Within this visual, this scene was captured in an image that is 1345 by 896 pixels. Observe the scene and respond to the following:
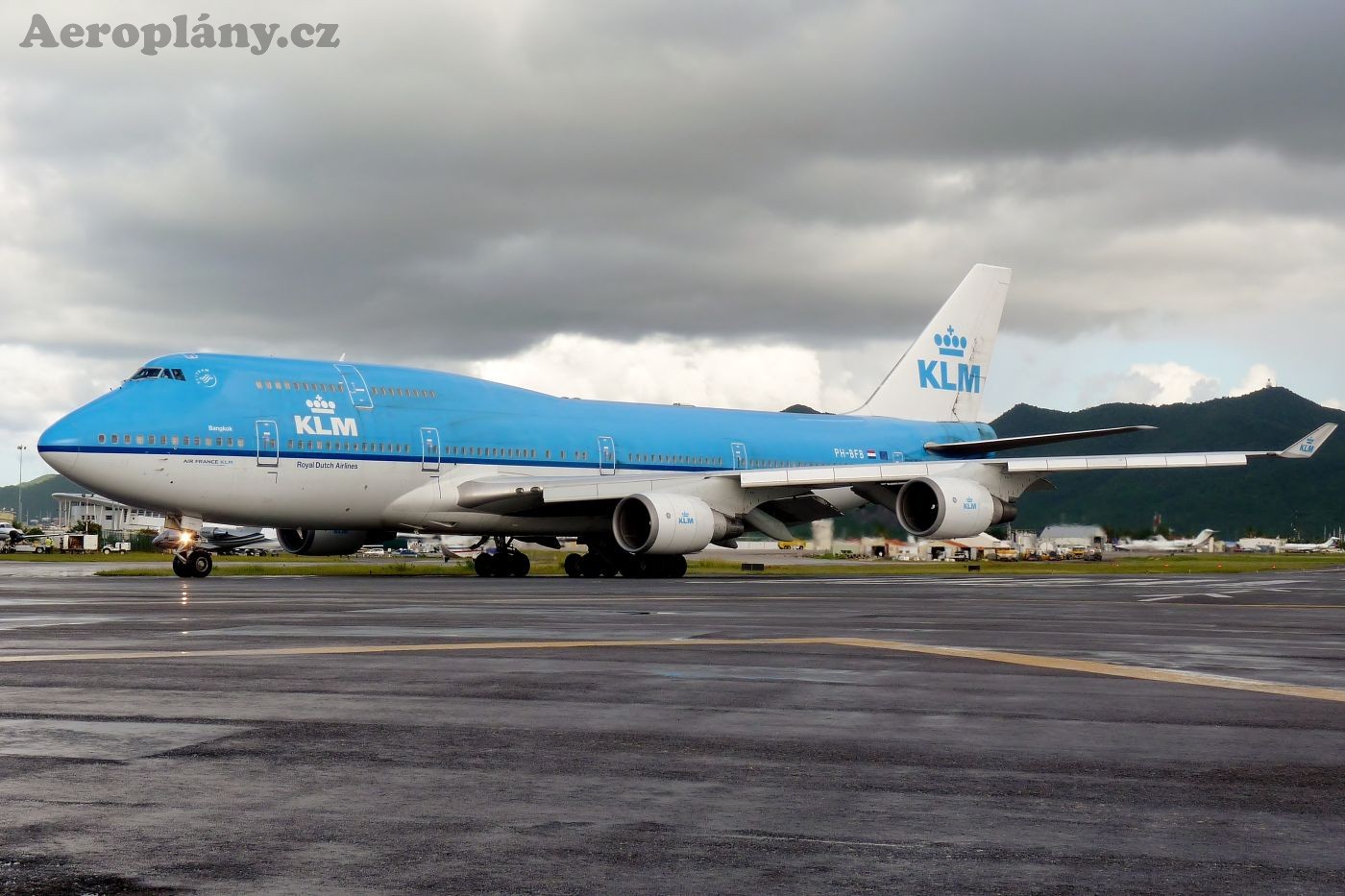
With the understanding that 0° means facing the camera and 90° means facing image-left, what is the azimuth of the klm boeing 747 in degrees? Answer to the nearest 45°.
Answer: approximately 45°
